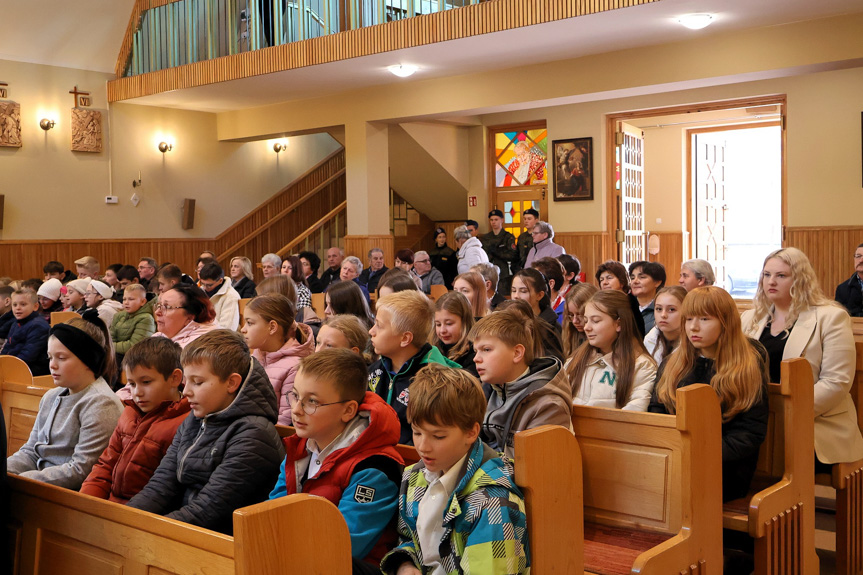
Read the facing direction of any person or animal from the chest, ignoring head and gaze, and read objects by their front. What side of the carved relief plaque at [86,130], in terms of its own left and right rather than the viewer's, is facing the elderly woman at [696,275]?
front

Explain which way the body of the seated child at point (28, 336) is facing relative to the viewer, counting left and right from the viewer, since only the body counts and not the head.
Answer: facing the viewer and to the left of the viewer

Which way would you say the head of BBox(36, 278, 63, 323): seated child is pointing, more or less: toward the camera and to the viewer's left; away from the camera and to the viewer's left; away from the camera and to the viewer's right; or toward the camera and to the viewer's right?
toward the camera and to the viewer's left

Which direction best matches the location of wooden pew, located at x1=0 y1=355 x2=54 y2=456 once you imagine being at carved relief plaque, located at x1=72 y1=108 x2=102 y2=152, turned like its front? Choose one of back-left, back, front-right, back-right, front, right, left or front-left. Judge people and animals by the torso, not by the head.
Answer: front

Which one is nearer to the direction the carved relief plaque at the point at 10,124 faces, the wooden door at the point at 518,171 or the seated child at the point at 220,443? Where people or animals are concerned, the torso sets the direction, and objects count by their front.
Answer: the seated child

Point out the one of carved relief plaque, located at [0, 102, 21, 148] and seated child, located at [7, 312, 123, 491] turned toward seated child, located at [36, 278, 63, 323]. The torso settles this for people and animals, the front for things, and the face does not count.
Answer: the carved relief plaque

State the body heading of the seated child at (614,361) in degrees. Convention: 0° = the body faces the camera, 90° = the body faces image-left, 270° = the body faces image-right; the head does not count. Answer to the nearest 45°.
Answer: approximately 45°

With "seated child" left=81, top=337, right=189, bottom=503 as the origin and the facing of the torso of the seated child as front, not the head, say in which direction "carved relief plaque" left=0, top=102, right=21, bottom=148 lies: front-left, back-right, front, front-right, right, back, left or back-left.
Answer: back-right

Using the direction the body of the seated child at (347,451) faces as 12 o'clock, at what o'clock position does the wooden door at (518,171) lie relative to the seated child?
The wooden door is roughly at 5 o'clock from the seated child.

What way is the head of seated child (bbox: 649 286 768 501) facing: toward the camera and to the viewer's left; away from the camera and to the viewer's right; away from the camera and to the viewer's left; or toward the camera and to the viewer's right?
toward the camera and to the viewer's left

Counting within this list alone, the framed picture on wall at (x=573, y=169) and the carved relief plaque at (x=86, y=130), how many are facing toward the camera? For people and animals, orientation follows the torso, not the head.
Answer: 2

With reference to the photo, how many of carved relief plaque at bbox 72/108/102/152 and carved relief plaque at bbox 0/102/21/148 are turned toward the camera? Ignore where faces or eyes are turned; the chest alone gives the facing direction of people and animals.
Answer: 2

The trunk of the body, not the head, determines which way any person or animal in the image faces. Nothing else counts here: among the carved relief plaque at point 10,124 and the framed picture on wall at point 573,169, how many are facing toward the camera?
2

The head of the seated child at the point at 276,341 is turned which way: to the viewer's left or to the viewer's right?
to the viewer's left

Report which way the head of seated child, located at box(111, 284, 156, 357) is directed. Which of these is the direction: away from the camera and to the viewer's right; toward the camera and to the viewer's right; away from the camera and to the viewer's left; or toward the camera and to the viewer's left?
toward the camera and to the viewer's left

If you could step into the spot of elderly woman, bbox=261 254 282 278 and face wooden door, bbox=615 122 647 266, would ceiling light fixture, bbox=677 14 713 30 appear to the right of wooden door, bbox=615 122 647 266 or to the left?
right

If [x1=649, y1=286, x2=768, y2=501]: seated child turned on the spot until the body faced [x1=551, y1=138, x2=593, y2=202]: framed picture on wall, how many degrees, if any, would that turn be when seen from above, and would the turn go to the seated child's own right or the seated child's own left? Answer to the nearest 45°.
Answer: approximately 135° to the seated child's own right

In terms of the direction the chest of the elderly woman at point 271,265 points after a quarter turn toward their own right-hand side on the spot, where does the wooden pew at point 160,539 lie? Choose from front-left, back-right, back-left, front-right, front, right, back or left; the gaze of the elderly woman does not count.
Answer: back-left

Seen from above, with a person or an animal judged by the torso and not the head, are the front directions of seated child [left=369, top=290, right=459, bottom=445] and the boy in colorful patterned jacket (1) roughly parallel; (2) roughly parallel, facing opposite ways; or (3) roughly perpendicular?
roughly parallel

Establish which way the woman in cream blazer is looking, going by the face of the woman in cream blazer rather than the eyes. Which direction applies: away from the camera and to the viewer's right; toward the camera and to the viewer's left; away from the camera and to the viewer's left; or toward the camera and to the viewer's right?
toward the camera and to the viewer's left
